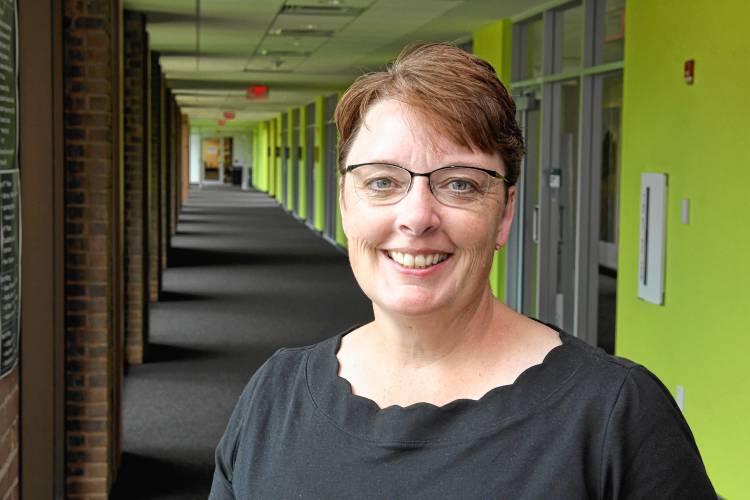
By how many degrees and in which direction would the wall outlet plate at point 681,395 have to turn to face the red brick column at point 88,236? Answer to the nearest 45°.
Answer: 0° — it already faces it

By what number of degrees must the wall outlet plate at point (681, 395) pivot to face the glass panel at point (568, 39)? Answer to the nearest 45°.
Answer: approximately 135° to its right

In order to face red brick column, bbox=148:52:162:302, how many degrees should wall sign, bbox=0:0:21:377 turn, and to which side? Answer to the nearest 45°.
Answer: approximately 90° to its left

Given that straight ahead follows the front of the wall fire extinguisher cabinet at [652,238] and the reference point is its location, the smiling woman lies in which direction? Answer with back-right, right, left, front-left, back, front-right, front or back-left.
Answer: front-left

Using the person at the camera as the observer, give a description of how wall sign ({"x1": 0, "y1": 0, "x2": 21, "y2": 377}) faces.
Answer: facing to the right of the viewer

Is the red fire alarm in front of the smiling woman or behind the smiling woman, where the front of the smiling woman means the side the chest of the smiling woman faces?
behind

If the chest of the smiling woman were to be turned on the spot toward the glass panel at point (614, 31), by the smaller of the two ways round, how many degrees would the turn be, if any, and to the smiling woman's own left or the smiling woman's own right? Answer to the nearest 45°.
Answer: approximately 180°

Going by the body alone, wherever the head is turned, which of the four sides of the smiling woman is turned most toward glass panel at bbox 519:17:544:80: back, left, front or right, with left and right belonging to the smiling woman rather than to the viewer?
back

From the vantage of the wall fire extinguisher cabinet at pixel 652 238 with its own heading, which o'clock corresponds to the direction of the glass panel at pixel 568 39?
The glass panel is roughly at 4 o'clock from the wall fire extinguisher cabinet.

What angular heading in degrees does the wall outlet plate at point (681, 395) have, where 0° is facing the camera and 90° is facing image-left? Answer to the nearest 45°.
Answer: approximately 45°
